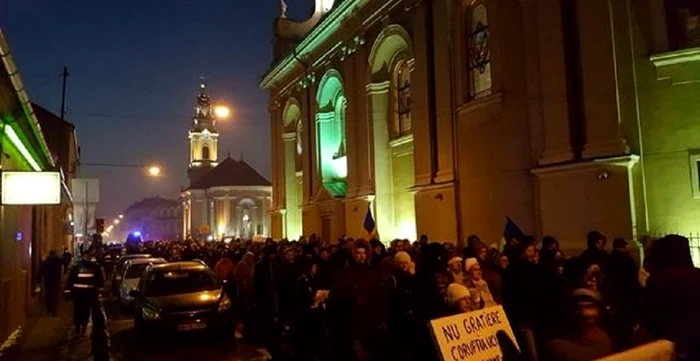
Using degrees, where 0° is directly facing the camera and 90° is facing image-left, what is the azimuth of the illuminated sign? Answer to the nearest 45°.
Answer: approximately 0°

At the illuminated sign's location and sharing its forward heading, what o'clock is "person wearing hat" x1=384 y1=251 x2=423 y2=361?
The person wearing hat is roughly at 11 o'clock from the illuminated sign.

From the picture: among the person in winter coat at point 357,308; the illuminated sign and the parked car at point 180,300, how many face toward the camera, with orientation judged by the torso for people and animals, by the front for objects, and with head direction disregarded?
3

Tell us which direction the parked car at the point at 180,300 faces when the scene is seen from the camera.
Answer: facing the viewer

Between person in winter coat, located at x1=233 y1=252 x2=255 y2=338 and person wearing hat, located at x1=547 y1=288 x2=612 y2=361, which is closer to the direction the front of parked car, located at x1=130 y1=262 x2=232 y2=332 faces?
the person wearing hat

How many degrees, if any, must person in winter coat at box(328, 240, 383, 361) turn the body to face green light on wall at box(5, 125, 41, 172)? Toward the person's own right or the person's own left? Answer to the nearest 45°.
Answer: approximately 135° to the person's own right

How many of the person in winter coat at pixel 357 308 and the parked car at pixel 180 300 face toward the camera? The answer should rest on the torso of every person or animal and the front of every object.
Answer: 2

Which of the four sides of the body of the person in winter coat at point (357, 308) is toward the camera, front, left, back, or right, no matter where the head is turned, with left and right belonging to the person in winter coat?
front

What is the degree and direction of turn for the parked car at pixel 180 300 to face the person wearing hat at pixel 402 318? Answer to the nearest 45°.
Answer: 0° — it already faces them

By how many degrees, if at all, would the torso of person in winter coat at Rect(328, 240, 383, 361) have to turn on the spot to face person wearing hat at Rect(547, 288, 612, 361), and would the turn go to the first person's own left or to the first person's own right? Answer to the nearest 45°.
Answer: approximately 45° to the first person's own left
